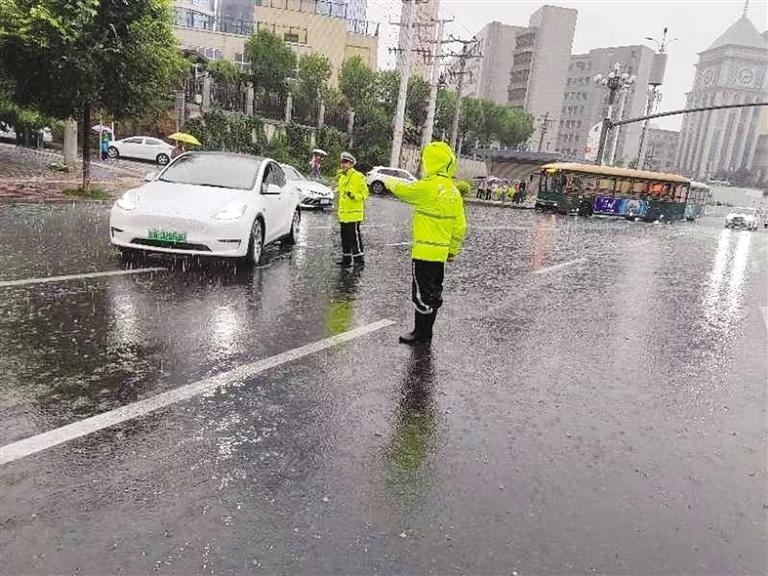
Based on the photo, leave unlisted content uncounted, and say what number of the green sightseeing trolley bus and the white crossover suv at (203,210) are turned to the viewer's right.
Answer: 0

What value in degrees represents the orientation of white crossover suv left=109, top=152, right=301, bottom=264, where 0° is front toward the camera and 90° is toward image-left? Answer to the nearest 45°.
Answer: approximately 45°

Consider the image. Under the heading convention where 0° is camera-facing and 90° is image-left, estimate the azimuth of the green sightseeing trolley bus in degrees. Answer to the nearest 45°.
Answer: approximately 45°

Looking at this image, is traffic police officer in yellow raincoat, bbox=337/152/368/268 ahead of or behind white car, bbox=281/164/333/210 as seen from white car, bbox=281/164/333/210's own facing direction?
ahead

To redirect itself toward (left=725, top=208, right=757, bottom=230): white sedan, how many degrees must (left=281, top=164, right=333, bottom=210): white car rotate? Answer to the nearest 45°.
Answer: approximately 90° to its left

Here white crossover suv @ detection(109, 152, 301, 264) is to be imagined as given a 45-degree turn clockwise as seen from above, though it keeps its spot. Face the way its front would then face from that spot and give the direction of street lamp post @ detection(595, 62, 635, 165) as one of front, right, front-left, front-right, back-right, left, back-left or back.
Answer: back-right

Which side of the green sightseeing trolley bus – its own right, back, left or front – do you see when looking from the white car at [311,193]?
front

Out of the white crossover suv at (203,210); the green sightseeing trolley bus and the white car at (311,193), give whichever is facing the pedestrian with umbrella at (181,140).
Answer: the green sightseeing trolley bus

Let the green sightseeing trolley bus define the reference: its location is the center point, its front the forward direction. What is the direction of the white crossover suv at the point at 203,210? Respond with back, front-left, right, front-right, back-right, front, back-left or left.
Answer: front-left

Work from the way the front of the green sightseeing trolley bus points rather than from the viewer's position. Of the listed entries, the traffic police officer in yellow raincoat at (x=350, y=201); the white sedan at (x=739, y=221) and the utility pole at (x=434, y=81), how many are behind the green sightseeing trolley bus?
1

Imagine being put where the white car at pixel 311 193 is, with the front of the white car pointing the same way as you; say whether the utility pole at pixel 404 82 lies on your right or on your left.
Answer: on your left

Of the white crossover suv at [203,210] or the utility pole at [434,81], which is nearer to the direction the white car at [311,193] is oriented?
the white crossover suv

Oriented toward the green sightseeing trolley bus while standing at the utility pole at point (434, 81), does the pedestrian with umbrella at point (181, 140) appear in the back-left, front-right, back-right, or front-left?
back-right

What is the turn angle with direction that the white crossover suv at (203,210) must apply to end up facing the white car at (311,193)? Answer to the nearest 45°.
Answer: approximately 135° to its right

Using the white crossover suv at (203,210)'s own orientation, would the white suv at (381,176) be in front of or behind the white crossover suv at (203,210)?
behind

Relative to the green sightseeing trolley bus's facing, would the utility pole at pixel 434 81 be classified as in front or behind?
in front

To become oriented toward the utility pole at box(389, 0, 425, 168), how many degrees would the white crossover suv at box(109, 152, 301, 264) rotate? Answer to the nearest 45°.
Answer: approximately 135° to its right

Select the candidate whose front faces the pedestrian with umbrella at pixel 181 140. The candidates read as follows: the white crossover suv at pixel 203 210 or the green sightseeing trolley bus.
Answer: the green sightseeing trolley bus

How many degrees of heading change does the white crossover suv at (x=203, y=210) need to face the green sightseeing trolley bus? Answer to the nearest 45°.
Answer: approximately 180°
